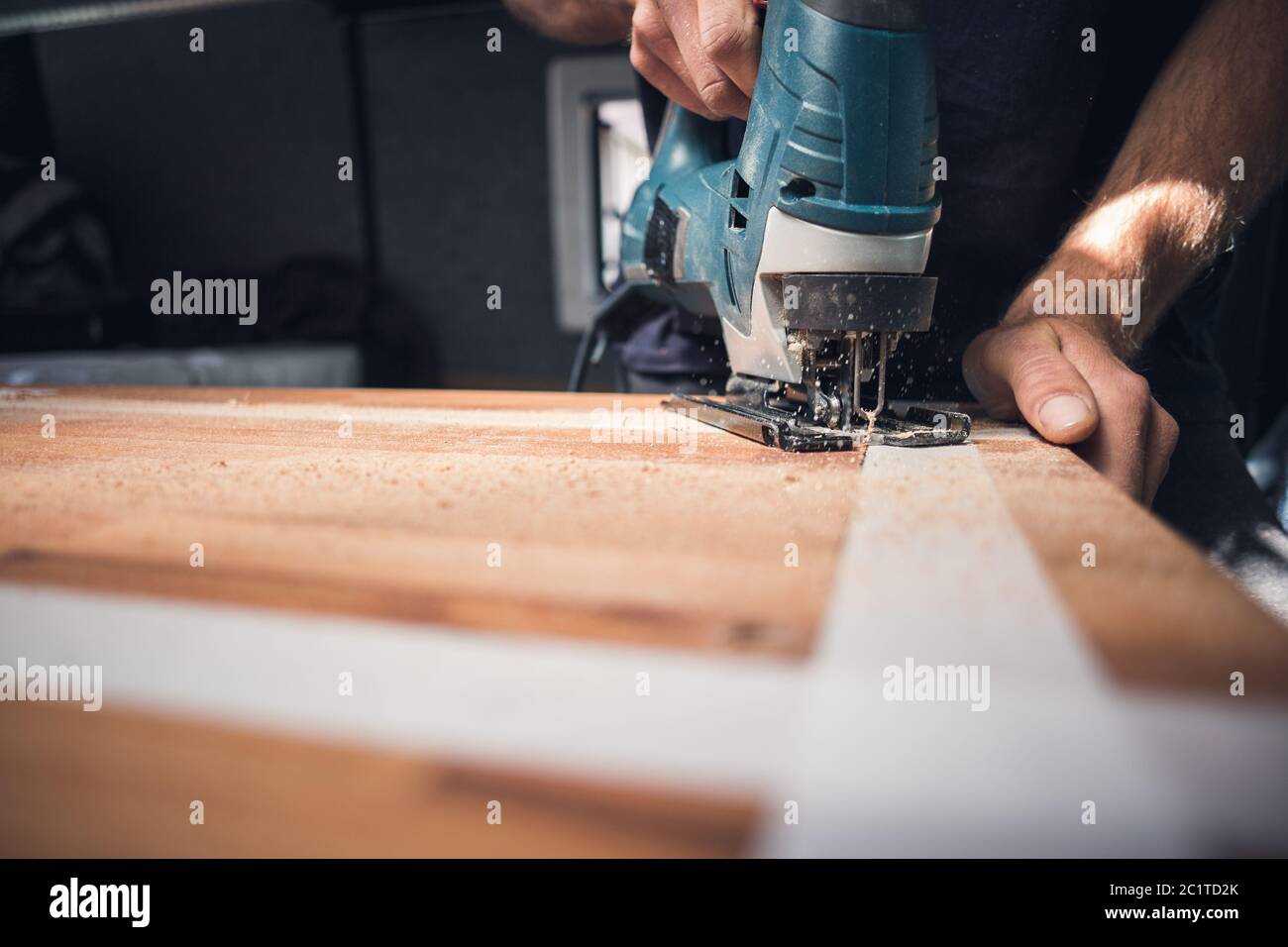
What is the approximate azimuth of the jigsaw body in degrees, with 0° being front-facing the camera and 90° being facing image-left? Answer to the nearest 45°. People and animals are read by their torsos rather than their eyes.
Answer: approximately 315°
